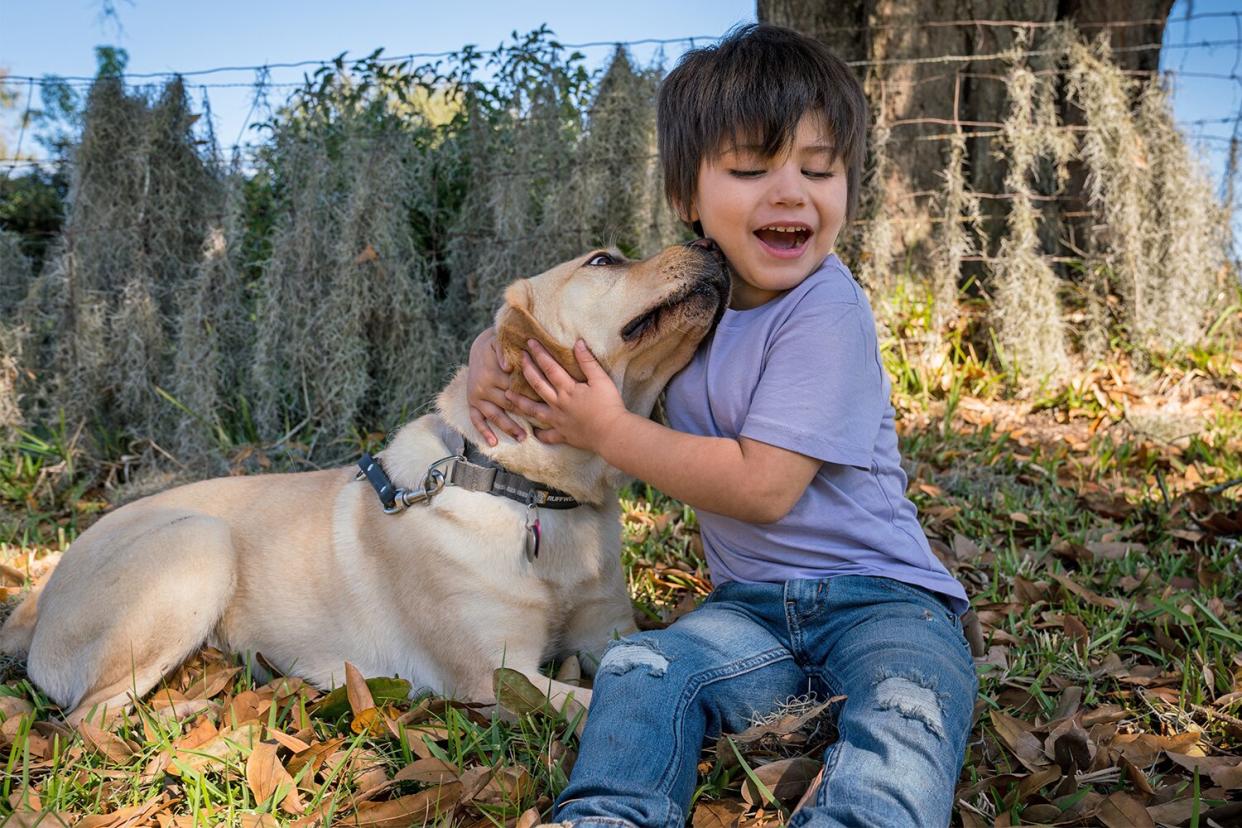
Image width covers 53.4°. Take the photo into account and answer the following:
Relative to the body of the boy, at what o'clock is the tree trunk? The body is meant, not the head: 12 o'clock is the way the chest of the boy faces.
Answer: The tree trunk is roughly at 5 o'clock from the boy.

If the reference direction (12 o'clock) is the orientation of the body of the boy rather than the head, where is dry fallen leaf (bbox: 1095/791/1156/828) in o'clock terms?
The dry fallen leaf is roughly at 9 o'clock from the boy.

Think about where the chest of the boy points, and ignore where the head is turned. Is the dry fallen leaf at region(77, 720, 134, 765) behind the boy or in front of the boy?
in front

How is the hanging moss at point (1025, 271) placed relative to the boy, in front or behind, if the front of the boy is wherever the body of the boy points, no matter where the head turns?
behind

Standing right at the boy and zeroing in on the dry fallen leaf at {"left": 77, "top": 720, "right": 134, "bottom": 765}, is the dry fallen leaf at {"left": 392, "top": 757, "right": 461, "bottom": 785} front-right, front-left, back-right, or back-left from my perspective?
front-left

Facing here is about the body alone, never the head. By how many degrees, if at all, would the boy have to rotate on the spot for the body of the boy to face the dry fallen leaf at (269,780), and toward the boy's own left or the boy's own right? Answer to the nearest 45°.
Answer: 0° — they already face it

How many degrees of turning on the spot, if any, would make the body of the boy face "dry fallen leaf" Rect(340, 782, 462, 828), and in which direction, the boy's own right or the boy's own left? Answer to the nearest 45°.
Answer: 0° — they already face it

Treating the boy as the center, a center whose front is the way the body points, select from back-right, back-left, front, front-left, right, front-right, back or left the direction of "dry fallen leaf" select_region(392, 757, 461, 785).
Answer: front

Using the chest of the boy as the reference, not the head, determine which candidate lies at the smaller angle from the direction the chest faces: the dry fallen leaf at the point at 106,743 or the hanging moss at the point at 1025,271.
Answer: the dry fallen leaf

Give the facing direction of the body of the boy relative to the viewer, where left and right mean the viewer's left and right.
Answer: facing the viewer and to the left of the viewer

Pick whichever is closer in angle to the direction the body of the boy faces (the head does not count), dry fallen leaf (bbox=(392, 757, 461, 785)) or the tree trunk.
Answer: the dry fallen leaf

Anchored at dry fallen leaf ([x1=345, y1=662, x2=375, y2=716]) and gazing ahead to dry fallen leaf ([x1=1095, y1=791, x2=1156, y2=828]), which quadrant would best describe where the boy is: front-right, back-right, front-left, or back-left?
front-left
